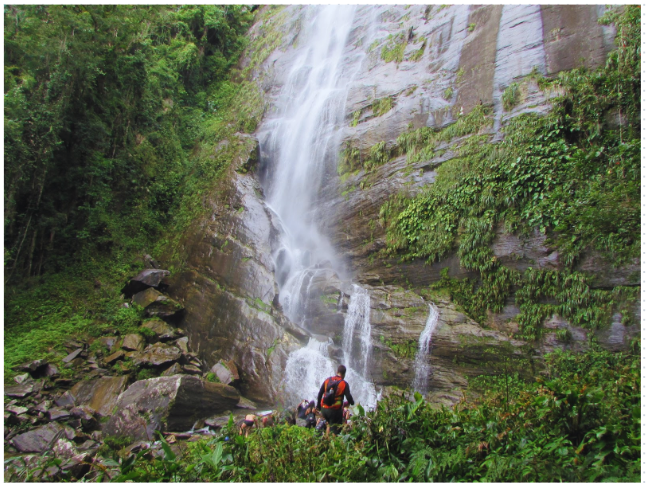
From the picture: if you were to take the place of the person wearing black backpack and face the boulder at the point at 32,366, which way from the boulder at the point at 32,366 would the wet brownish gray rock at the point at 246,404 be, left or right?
right

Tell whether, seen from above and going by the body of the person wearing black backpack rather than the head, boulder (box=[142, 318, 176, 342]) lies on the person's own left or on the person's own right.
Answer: on the person's own left

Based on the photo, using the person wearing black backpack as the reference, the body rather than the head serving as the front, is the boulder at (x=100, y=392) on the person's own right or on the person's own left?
on the person's own left

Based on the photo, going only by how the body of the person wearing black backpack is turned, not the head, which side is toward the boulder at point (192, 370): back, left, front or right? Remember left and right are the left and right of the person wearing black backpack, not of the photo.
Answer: left

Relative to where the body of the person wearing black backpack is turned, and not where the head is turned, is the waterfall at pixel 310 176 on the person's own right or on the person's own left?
on the person's own left

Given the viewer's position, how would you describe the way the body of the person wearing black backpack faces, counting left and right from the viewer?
facing away from the viewer and to the right of the viewer

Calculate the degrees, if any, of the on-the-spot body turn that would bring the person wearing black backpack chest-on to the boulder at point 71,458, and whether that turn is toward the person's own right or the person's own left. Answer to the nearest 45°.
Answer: approximately 135° to the person's own left

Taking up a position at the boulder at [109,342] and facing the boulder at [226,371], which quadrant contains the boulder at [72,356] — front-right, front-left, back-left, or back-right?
back-right

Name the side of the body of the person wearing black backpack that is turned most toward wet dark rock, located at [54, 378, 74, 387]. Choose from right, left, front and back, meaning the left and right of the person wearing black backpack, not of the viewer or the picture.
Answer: left
